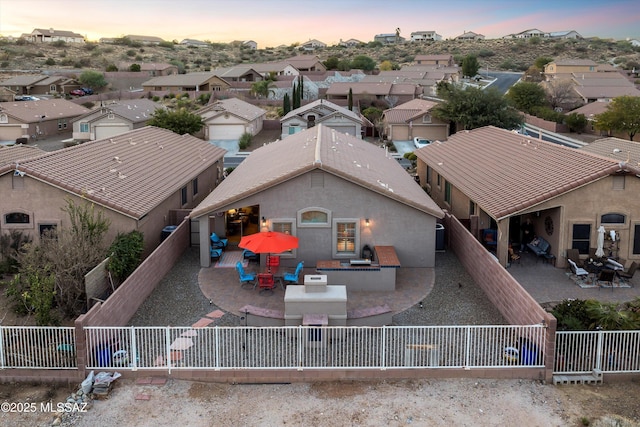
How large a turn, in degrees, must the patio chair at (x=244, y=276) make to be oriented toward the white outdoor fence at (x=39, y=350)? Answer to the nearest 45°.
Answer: approximately 135° to its right

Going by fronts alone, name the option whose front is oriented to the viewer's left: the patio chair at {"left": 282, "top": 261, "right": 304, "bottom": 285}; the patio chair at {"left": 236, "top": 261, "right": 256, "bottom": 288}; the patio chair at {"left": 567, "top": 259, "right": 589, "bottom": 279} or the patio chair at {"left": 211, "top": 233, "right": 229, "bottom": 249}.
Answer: the patio chair at {"left": 282, "top": 261, "right": 304, "bottom": 285}

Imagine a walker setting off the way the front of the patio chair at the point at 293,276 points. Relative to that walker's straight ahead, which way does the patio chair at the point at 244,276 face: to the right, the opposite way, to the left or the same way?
the opposite way

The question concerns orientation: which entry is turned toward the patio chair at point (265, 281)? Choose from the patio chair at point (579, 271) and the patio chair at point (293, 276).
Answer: the patio chair at point (293, 276)

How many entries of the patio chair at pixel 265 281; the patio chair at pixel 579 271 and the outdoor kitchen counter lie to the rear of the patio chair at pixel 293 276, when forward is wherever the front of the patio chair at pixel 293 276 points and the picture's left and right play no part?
2

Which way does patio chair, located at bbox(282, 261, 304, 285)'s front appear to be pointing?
to the viewer's left

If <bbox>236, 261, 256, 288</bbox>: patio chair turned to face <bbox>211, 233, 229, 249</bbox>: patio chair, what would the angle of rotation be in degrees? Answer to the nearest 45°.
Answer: approximately 90° to its left

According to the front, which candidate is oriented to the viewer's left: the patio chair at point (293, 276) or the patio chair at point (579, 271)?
the patio chair at point (293, 276)

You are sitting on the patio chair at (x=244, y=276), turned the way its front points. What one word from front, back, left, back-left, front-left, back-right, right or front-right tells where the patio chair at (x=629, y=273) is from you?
front

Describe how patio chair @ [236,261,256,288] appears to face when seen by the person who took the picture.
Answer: facing to the right of the viewer

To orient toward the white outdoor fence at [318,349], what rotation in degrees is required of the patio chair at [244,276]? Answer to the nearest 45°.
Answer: approximately 90° to its right

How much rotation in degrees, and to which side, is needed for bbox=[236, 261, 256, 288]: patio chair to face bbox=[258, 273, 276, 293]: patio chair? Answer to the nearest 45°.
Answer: approximately 45° to its right

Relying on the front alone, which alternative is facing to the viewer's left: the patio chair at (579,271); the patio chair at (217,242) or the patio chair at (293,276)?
the patio chair at (293,276)

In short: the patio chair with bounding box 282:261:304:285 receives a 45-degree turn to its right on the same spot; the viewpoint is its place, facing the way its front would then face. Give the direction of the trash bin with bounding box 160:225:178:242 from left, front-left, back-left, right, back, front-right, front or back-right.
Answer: front

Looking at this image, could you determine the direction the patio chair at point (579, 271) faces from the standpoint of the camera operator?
facing the viewer and to the right of the viewer

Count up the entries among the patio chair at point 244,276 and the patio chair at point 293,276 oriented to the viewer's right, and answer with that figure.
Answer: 1

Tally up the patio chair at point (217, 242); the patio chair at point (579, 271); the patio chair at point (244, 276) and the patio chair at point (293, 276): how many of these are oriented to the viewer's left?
1

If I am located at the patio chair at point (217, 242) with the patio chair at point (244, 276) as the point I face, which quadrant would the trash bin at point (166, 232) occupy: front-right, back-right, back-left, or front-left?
back-right
